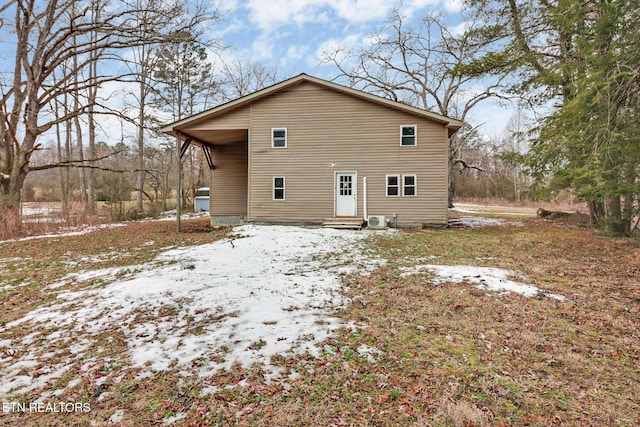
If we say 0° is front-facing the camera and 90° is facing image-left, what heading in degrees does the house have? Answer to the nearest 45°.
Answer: approximately 0°

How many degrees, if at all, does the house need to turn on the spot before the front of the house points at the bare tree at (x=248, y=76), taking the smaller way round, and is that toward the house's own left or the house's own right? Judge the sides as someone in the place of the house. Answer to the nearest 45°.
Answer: approximately 180°

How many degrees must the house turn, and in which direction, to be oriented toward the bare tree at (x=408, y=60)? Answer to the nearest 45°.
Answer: approximately 135° to its left
